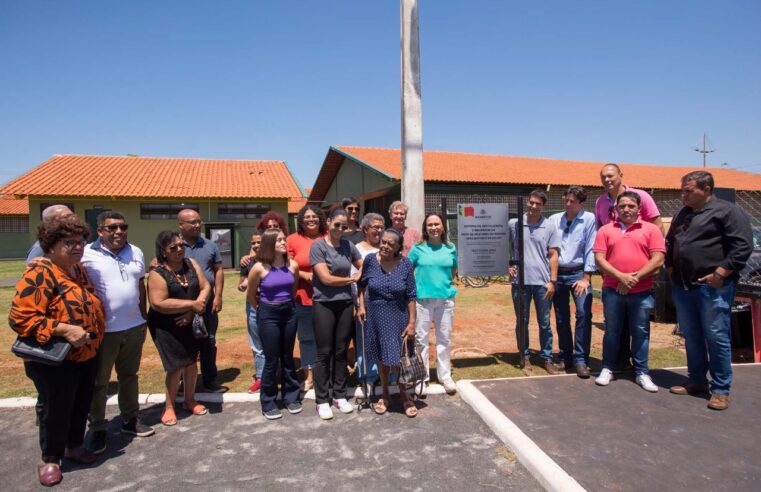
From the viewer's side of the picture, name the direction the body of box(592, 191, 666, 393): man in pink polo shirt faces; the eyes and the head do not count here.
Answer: toward the camera

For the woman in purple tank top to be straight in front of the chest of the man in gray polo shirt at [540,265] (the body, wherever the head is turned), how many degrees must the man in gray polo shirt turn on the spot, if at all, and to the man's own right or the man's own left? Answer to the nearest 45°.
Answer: approximately 45° to the man's own right

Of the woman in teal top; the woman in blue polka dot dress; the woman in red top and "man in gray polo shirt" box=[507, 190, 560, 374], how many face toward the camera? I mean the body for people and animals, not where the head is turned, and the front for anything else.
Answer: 4

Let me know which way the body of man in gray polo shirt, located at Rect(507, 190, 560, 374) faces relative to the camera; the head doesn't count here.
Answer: toward the camera

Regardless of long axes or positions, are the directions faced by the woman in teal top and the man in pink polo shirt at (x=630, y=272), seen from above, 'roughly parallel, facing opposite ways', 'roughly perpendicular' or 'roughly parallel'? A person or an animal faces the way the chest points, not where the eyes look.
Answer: roughly parallel

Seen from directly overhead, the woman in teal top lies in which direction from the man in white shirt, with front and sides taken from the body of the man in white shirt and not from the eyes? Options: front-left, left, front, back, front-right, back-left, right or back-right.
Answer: front-left

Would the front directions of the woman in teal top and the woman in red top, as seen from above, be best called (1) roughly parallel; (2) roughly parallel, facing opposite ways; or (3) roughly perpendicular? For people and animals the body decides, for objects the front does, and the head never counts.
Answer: roughly parallel

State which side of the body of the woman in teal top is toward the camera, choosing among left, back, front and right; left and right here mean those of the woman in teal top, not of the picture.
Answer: front

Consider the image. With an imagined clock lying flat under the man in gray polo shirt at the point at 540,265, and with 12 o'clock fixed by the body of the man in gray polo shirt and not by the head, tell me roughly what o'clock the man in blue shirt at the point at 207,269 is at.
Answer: The man in blue shirt is roughly at 2 o'clock from the man in gray polo shirt.

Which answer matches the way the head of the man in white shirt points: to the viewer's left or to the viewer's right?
to the viewer's right

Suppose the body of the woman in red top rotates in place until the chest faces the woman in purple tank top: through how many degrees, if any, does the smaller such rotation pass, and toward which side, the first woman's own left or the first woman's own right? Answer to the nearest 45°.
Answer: approximately 45° to the first woman's own right

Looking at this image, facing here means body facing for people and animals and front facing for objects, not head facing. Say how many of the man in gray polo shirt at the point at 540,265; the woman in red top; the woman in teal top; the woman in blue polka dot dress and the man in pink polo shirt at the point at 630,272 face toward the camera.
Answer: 5

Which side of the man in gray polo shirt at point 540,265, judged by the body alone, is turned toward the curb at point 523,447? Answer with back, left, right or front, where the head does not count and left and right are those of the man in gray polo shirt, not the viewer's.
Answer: front

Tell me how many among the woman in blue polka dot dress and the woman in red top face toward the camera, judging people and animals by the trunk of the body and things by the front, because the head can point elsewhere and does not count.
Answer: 2

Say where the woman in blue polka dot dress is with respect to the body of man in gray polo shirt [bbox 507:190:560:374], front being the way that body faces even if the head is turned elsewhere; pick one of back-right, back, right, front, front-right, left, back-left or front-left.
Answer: front-right

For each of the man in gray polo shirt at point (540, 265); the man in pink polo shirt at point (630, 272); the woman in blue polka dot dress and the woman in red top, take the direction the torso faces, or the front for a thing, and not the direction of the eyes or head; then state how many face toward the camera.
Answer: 4

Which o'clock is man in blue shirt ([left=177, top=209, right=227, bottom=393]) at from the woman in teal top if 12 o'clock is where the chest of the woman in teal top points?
The man in blue shirt is roughly at 3 o'clock from the woman in teal top.
